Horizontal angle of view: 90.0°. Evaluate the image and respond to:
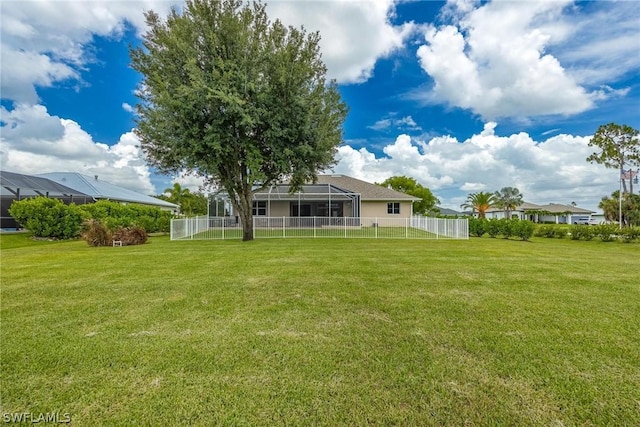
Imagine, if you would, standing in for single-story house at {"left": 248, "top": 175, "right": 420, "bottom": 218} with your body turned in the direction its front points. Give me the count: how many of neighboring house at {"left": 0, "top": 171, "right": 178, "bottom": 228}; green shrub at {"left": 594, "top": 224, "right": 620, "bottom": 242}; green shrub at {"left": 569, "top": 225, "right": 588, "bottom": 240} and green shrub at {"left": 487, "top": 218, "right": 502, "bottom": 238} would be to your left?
1

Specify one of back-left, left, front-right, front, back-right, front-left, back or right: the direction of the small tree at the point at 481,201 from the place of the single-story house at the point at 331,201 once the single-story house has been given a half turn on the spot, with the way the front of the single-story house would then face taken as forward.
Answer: back-left

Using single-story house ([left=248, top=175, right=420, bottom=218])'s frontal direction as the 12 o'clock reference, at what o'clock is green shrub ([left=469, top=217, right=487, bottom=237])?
The green shrub is roughly at 4 o'clock from the single-story house.

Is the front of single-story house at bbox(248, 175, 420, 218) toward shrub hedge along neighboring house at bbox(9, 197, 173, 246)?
no

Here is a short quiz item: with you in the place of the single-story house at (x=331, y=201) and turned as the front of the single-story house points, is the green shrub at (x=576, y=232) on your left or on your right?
on your right

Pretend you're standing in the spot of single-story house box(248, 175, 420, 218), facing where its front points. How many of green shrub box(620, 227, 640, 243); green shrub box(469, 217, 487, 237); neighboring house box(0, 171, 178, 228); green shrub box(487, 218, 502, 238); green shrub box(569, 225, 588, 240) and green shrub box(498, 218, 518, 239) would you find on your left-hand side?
1

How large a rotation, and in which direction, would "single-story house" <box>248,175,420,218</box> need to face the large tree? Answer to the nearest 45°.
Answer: approximately 180°

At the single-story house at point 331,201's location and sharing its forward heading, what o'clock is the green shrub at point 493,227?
The green shrub is roughly at 4 o'clock from the single-story house.

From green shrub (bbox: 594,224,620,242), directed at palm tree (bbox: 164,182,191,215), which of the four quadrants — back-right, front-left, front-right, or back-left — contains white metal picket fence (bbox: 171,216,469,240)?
front-left

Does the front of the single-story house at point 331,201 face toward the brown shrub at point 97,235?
no

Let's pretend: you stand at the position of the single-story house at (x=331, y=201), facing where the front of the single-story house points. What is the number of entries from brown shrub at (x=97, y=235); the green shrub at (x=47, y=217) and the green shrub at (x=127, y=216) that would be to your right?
0

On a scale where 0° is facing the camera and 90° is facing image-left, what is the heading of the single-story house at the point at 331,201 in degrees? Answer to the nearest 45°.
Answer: approximately 180°

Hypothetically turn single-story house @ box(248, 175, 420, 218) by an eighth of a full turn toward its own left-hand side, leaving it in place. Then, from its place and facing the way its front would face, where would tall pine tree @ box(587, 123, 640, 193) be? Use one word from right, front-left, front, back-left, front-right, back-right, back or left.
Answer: back-right

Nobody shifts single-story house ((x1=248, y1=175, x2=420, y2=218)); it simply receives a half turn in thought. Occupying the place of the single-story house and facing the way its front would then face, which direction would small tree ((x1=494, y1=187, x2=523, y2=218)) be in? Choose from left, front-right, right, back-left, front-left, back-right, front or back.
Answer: back-left

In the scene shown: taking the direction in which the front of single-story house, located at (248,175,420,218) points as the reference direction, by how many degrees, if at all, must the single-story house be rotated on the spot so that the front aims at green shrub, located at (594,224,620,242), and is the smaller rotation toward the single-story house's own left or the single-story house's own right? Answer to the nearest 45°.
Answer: approximately 135° to the single-story house's own right
